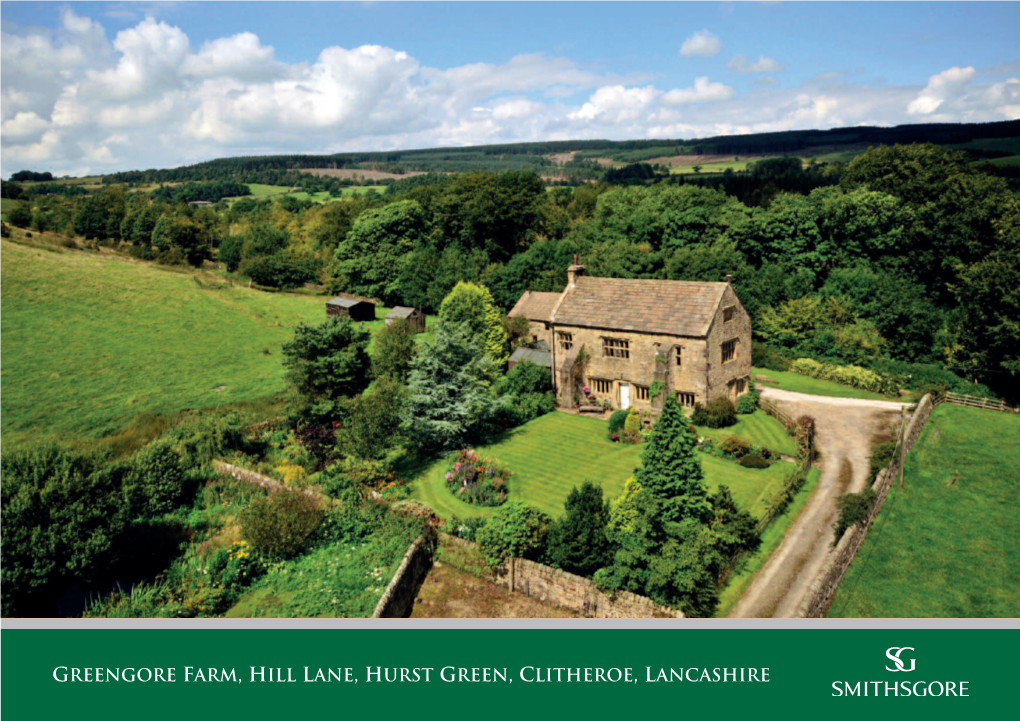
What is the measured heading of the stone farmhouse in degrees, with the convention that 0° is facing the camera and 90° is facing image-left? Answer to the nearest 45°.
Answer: approximately 45°

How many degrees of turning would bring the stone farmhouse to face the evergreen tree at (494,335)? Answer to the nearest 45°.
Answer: approximately 90° to its right

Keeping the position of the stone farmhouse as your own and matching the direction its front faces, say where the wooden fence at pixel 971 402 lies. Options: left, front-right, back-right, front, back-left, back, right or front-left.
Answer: back-left

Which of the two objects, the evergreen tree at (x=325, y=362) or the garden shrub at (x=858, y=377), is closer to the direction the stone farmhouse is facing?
the evergreen tree

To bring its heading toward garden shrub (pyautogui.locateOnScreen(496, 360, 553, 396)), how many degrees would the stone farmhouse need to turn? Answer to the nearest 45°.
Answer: approximately 45° to its right

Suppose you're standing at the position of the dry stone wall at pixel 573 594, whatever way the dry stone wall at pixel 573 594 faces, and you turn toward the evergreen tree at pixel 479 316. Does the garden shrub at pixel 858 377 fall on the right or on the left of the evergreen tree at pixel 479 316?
right
